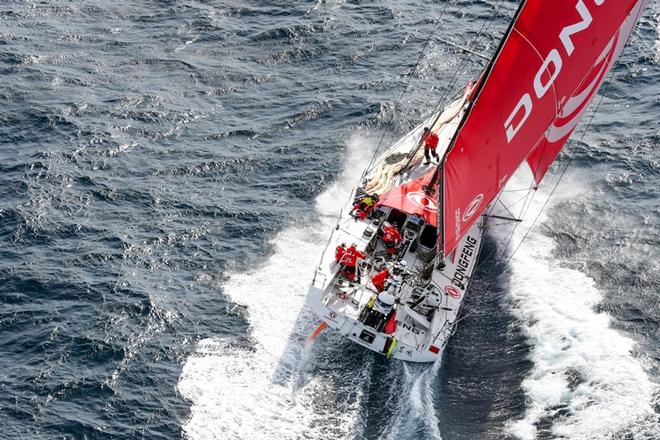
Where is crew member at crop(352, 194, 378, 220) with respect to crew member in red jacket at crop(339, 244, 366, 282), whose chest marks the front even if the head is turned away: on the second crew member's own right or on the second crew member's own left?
on the second crew member's own left

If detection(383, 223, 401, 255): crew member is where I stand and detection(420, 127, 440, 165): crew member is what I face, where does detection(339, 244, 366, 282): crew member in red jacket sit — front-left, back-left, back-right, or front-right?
back-left

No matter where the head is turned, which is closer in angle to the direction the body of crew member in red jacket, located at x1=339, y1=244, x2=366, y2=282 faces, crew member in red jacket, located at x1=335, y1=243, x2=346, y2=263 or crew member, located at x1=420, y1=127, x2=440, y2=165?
the crew member

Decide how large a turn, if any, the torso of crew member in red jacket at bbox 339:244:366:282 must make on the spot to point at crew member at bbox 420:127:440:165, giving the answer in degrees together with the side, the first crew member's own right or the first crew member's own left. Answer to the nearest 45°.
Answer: approximately 45° to the first crew member's own left

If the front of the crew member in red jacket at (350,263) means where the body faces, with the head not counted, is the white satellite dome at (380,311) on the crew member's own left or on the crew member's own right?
on the crew member's own right

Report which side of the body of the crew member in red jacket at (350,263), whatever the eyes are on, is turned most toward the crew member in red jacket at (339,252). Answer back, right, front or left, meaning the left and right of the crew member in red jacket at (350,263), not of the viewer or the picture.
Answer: left

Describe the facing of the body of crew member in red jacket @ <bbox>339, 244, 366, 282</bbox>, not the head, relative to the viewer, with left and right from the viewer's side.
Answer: facing away from the viewer and to the right of the viewer

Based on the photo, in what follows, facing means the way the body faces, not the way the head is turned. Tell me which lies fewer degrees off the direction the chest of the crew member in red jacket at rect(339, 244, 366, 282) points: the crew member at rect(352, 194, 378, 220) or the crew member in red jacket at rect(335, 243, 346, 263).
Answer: the crew member

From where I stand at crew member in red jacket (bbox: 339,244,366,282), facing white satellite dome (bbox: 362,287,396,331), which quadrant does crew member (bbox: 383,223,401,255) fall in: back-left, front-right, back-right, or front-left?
back-left

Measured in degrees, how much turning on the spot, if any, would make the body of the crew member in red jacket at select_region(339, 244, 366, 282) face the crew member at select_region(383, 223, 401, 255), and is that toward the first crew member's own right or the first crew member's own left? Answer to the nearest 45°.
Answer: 0° — they already face them

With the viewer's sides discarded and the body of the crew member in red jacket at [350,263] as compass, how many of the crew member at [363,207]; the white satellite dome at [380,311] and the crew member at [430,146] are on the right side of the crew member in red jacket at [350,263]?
1
